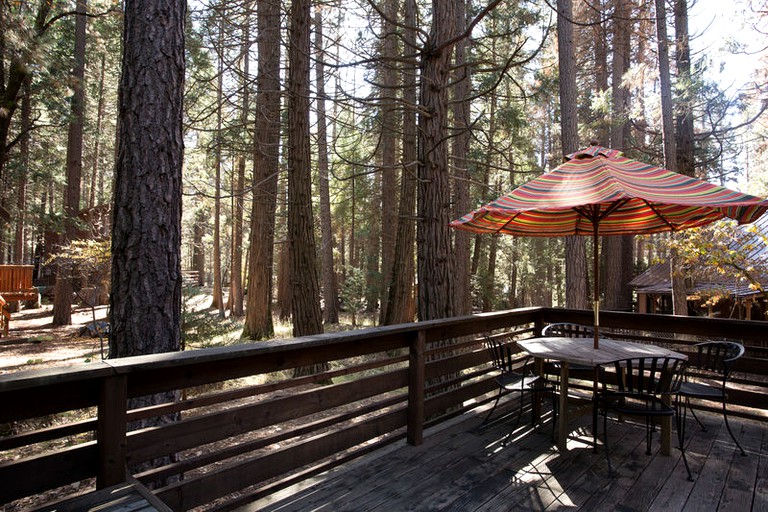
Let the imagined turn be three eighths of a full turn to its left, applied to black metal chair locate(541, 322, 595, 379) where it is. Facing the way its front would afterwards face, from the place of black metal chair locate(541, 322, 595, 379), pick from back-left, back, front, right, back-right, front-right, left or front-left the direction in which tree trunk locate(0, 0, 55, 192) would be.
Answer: back-left

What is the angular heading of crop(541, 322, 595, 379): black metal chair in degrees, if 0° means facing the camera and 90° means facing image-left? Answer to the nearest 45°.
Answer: approximately 0°

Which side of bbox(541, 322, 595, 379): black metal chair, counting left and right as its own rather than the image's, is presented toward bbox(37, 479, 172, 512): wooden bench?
front

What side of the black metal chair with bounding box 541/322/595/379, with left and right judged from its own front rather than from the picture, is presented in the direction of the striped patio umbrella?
front

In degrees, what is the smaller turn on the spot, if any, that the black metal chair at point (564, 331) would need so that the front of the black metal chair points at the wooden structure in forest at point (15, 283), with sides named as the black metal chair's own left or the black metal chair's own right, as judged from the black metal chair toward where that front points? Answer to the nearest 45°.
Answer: approximately 90° to the black metal chair's own right

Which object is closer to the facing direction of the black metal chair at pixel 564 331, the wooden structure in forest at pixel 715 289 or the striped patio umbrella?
the striped patio umbrella

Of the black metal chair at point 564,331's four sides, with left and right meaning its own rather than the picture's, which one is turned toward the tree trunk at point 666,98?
back

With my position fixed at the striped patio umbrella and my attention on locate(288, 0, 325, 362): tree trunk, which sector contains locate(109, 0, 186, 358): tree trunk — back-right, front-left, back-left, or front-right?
front-left

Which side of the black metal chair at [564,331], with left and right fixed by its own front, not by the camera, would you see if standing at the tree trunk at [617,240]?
back

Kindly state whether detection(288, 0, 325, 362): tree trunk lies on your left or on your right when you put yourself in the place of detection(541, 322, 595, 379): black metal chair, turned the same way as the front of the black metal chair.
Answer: on your right

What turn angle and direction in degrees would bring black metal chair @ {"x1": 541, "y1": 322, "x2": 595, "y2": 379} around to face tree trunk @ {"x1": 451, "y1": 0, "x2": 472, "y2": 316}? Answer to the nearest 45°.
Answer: approximately 135° to its right
